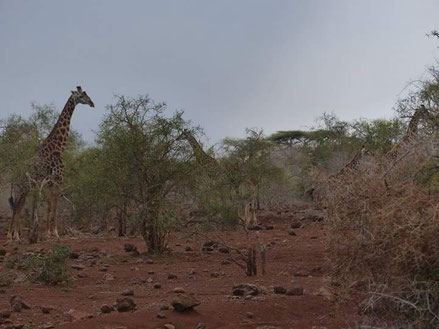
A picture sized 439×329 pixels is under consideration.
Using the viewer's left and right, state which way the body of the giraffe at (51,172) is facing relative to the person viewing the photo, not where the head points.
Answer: facing to the right of the viewer

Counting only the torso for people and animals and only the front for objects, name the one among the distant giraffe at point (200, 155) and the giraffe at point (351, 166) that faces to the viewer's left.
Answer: the distant giraffe

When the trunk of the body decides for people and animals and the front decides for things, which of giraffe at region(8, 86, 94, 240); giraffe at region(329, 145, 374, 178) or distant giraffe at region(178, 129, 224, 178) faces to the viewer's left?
the distant giraffe

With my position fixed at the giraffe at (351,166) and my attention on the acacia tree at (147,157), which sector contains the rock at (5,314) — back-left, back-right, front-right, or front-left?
front-left

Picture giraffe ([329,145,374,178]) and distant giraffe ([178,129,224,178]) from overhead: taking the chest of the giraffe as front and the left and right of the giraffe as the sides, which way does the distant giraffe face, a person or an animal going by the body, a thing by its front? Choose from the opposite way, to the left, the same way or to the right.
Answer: the opposite way

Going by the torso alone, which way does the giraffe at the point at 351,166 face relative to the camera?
to the viewer's right

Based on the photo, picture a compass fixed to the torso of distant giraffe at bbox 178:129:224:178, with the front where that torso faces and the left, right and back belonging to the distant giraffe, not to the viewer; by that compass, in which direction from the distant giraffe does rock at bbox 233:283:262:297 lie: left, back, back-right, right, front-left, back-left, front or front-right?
left

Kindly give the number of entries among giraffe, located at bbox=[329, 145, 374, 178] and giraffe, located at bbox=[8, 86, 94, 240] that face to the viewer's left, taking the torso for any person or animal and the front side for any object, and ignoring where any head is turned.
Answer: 0

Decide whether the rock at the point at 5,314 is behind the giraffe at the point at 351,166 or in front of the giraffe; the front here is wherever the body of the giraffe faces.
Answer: behind

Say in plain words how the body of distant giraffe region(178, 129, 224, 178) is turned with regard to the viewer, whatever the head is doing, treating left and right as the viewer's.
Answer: facing to the left of the viewer

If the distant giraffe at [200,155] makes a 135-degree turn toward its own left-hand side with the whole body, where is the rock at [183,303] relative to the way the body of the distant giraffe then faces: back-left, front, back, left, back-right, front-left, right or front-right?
front-right

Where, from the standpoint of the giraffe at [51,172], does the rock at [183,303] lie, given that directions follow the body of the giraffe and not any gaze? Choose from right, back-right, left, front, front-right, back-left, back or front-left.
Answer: right

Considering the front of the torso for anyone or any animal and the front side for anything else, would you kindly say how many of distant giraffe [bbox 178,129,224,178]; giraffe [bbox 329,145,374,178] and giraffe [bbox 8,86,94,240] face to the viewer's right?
2

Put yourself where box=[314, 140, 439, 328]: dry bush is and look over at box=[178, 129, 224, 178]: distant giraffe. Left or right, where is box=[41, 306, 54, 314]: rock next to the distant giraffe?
left

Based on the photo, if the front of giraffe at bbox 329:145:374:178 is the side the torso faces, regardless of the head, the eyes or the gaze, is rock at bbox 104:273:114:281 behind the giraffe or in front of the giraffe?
behind
